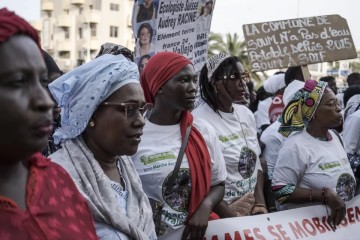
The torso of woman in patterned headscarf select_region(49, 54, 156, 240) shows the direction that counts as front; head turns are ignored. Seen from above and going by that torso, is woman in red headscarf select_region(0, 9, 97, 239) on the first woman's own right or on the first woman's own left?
on the first woman's own right

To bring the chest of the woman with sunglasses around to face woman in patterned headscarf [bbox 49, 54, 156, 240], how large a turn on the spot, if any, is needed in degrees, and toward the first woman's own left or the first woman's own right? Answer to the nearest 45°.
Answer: approximately 45° to the first woman's own right

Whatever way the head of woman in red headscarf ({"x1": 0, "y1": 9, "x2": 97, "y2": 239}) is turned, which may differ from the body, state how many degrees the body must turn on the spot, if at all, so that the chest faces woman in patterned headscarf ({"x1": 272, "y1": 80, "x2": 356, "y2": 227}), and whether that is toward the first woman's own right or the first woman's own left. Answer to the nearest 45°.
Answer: approximately 90° to the first woman's own left

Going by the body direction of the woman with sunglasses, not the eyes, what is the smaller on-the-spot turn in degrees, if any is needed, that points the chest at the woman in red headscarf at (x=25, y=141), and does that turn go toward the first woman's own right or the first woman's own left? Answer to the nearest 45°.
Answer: approximately 45° to the first woman's own right

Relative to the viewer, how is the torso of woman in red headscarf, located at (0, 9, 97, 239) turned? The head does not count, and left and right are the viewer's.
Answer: facing the viewer and to the right of the viewer

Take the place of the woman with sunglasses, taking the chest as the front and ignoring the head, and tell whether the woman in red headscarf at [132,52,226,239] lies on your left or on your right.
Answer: on your right

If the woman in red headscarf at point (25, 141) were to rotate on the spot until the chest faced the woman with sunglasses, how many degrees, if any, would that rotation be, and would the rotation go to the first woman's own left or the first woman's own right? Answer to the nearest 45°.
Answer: approximately 90° to the first woman's own left
